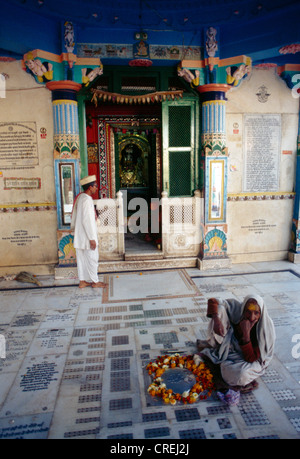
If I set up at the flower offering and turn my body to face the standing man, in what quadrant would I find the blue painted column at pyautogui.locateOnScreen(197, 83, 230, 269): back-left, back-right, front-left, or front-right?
front-right

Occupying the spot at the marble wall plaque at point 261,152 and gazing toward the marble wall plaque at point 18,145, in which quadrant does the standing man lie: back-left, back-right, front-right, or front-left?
front-left

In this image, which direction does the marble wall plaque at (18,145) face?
toward the camera

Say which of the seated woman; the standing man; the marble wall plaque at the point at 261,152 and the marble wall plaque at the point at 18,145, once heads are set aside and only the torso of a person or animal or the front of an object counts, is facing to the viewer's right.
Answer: the standing man

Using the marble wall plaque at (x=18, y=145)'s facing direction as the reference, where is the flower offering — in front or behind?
in front

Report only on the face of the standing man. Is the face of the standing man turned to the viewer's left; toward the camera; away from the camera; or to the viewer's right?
to the viewer's right

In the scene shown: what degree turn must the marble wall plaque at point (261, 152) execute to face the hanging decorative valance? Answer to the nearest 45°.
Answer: approximately 45° to its right

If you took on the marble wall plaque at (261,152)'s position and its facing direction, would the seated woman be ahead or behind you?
ahead

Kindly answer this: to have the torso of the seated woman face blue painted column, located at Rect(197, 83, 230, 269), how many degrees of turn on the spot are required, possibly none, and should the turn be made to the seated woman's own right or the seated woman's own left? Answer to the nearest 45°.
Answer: approximately 135° to the seated woman's own right

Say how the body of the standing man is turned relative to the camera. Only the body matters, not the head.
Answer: to the viewer's right

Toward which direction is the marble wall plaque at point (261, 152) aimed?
toward the camera

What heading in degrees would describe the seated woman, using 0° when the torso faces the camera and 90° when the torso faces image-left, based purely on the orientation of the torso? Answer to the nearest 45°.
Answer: approximately 45°
